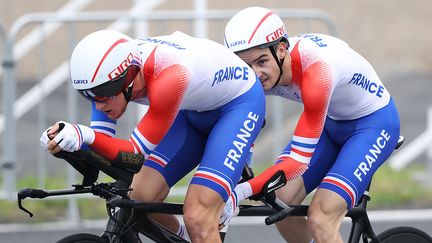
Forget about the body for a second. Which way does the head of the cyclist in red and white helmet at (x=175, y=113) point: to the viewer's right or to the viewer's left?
to the viewer's left

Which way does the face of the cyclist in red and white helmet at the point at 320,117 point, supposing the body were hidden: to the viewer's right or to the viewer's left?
to the viewer's left

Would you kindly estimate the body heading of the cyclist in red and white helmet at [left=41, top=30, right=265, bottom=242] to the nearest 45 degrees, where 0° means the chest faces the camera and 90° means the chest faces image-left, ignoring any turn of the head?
approximately 45°

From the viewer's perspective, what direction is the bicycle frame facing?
to the viewer's left
